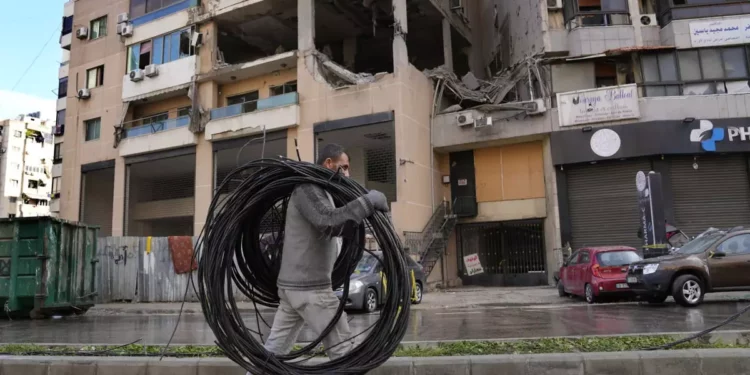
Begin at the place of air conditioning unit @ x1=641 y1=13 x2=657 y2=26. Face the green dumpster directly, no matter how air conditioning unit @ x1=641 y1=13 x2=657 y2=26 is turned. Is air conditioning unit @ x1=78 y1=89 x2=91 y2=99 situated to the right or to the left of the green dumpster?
right

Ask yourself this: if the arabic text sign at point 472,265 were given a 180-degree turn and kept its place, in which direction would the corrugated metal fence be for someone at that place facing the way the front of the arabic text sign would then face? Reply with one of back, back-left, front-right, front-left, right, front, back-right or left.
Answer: back-left

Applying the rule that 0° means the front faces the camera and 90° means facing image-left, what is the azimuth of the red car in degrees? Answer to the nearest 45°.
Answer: approximately 135°

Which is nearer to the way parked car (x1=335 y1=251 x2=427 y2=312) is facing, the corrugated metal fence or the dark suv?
the corrugated metal fence

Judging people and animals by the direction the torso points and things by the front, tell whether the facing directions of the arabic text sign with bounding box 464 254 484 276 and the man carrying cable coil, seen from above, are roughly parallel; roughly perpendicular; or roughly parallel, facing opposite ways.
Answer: roughly perpendicular

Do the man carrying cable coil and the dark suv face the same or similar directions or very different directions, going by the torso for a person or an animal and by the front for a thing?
very different directions

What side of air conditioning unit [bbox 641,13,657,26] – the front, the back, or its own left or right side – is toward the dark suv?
front

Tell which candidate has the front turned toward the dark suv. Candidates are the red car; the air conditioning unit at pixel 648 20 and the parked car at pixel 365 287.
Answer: the air conditioning unit

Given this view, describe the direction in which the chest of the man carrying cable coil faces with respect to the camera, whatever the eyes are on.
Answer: to the viewer's right

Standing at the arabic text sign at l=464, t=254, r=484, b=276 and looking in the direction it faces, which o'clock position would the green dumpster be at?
The green dumpster is roughly at 1 o'clock from the arabic text sign.

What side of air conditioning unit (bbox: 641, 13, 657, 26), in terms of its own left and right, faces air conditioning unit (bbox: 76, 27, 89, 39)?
right

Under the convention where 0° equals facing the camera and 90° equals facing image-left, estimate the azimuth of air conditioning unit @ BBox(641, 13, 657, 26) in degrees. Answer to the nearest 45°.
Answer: approximately 0°

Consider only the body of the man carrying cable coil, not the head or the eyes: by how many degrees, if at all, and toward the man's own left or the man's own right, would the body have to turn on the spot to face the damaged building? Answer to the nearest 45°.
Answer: approximately 90° to the man's own left
